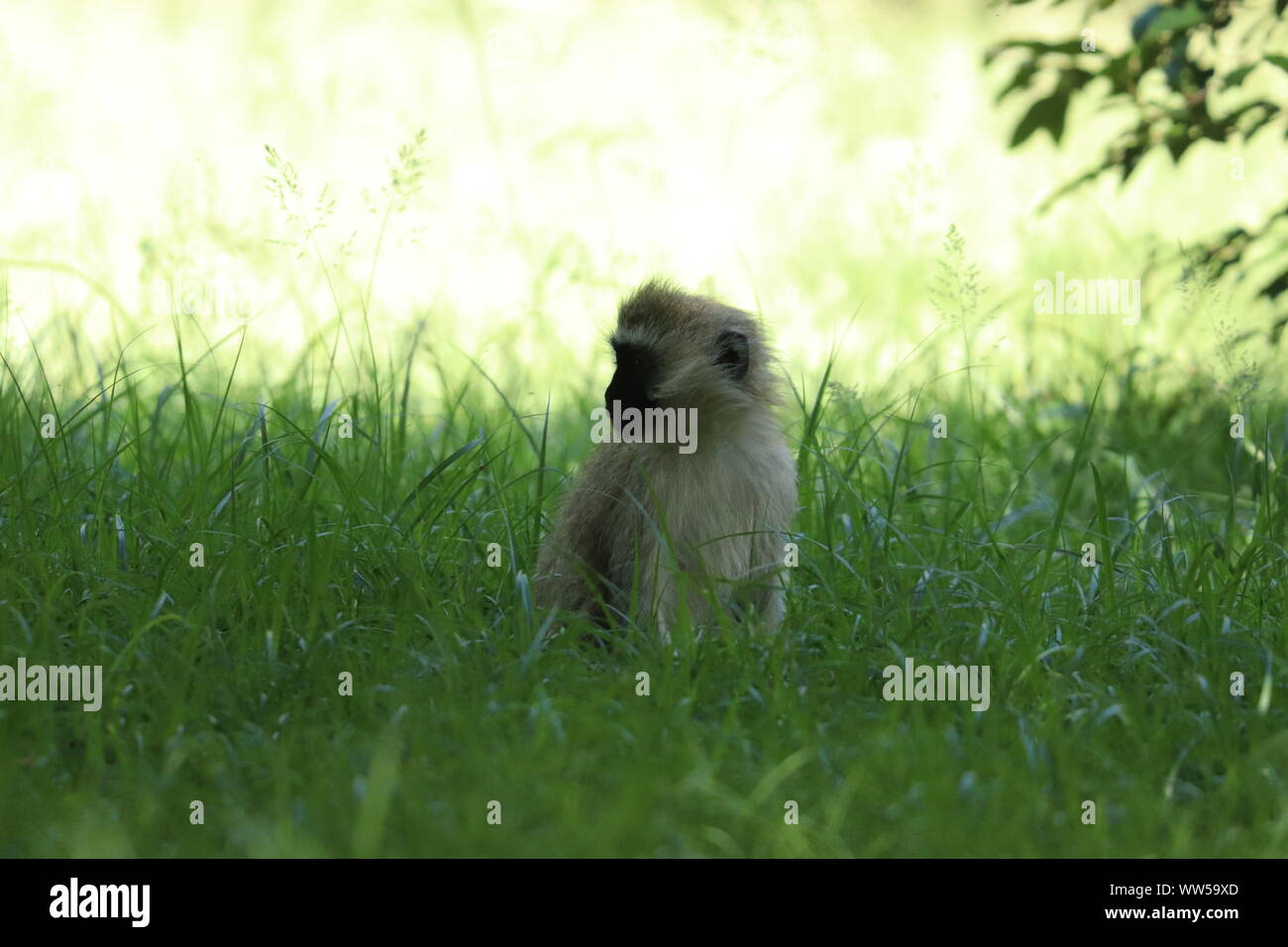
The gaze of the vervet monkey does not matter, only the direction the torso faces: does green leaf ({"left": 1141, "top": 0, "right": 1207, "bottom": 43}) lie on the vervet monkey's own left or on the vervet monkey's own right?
on the vervet monkey's own left

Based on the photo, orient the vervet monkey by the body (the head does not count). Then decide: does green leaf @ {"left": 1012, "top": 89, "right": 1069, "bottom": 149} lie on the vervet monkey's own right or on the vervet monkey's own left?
on the vervet monkey's own left

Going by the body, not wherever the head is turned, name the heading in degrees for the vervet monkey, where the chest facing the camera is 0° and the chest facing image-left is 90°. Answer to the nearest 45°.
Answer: approximately 315°
